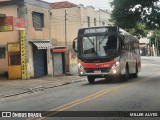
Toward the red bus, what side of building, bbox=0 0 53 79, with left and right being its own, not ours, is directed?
front

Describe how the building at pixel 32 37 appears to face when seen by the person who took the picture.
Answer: facing the viewer and to the right of the viewer

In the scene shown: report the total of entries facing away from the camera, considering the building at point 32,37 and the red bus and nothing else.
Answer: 0

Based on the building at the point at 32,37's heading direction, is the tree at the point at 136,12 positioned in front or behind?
in front

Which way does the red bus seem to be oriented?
toward the camera

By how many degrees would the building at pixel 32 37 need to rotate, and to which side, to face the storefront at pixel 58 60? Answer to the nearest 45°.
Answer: approximately 90° to its left
